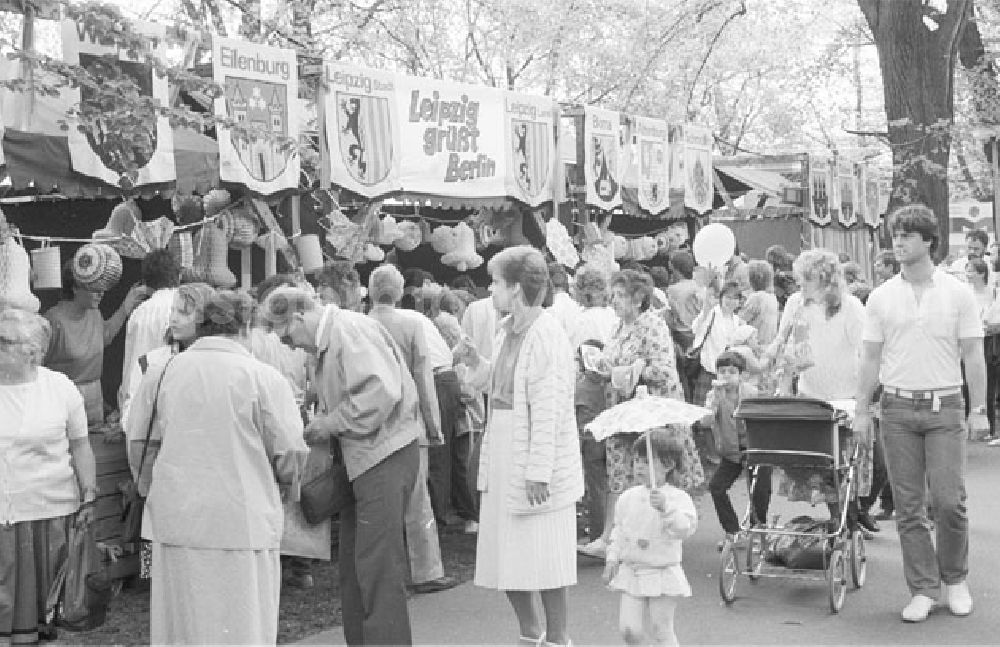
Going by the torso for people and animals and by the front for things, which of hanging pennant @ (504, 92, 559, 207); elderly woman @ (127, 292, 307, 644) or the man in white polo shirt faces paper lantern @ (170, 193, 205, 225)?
the elderly woman

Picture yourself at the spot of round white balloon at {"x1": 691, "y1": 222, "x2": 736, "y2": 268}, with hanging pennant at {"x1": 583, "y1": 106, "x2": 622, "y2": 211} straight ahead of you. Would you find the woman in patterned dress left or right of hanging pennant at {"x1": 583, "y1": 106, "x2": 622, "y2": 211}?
left

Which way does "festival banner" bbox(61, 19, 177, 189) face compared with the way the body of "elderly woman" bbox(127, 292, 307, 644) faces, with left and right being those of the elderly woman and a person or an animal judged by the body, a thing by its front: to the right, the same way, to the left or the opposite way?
the opposite way

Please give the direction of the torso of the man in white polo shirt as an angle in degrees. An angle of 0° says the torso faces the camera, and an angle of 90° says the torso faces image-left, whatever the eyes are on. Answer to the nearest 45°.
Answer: approximately 0°

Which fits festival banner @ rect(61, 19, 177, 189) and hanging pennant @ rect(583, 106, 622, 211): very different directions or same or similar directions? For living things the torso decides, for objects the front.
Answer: same or similar directions

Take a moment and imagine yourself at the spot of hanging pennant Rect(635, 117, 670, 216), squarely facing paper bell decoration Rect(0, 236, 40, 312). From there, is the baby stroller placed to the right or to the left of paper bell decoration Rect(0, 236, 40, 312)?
left

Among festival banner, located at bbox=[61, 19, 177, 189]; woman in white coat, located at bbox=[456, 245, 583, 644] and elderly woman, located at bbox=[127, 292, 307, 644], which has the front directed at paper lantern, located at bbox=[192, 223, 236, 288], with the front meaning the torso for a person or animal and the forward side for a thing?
the elderly woman

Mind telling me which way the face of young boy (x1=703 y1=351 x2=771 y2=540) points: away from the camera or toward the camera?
toward the camera

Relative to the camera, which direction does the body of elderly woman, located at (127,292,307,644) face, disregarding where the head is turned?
away from the camera

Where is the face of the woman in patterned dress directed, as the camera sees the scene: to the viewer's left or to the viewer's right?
to the viewer's left

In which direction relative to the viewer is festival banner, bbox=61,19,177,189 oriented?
toward the camera

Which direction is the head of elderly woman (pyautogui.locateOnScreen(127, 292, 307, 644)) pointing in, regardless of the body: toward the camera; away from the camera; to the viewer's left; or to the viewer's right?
away from the camera

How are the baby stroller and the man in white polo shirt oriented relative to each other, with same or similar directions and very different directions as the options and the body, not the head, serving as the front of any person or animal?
same or similar directions

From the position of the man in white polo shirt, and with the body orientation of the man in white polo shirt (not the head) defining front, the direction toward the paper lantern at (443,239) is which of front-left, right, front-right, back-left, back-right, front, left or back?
back-right

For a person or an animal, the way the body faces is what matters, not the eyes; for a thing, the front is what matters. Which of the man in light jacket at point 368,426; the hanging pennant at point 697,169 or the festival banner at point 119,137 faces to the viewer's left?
the man in light jacket

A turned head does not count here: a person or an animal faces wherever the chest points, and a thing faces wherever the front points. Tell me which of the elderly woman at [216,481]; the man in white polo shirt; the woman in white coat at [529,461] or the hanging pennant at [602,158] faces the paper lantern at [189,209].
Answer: the elderly woman
